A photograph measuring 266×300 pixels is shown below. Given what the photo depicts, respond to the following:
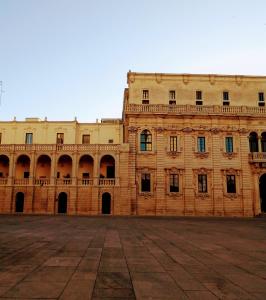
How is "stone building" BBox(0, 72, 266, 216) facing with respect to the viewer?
toward the camera
